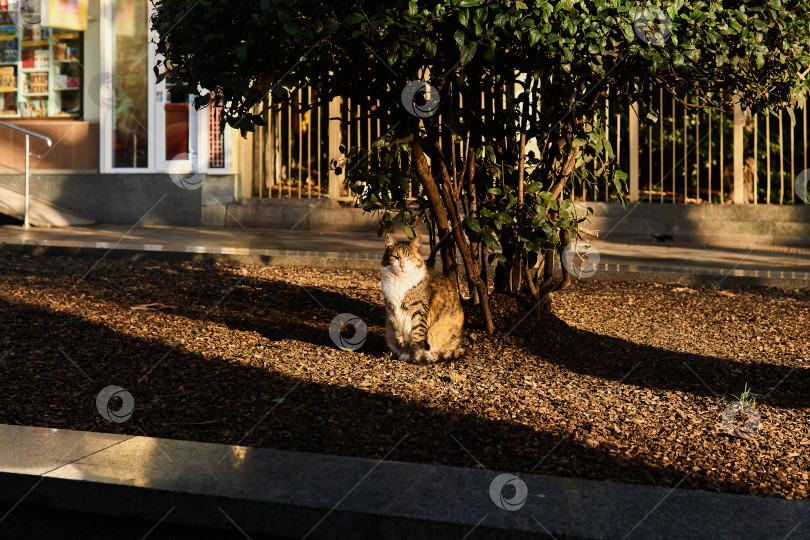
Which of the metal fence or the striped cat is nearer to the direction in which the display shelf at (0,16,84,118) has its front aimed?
the striped cat

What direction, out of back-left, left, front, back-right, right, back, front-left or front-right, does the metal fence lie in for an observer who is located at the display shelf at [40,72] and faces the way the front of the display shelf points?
front-left

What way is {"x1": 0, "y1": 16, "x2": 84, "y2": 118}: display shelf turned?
toward the camera

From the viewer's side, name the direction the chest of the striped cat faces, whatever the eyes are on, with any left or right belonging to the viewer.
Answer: facing the viewer and to the left of the viewer

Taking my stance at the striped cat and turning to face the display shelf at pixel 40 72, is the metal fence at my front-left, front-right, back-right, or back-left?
front-right

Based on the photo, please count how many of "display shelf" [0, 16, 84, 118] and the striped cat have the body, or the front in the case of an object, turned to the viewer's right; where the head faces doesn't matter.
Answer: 0

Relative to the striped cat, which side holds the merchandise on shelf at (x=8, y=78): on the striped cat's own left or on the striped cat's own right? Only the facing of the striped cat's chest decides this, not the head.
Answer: on the striped cat's own right

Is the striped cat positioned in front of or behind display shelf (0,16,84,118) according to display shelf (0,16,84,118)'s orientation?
in front

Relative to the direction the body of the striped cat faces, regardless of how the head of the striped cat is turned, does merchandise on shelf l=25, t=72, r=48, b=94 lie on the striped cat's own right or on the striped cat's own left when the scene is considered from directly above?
on the striped cat's own right

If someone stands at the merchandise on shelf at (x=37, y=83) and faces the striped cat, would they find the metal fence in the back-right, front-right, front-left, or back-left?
front-left

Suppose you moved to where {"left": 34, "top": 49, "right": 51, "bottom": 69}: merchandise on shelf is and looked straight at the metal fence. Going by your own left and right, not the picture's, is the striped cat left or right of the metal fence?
right
